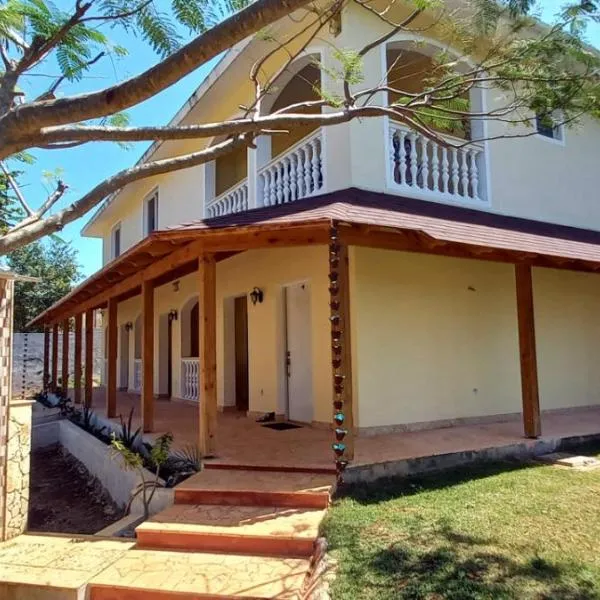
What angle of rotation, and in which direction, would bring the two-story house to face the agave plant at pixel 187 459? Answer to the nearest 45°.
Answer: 0° — it already faces it
